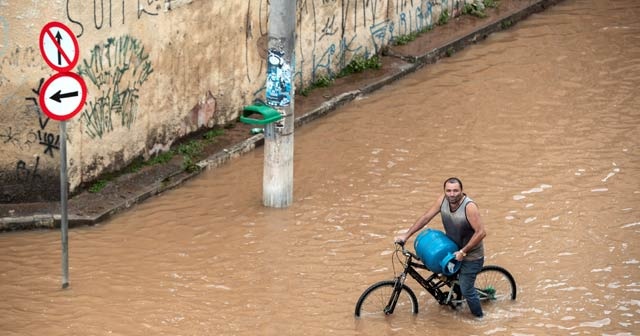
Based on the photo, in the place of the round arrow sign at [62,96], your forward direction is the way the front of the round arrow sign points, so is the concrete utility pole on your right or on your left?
on your left

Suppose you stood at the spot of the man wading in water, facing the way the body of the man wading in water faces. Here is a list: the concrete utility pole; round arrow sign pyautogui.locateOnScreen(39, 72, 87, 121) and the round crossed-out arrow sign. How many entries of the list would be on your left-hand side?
0

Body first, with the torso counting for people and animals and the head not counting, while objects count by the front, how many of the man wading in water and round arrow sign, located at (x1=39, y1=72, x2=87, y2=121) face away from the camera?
0

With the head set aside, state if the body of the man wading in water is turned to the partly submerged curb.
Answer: no

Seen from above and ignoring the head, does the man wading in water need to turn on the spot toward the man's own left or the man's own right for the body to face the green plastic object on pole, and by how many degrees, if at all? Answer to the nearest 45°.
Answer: approximately 90° to the man's own right

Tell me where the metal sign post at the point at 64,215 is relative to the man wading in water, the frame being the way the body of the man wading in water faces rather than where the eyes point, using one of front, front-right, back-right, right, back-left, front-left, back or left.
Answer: front-right

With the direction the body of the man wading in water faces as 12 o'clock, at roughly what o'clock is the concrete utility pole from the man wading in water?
The concrete utility pole is roughly at 3 o'clock from the man wading in water.

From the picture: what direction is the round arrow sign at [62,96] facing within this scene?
toward the camera

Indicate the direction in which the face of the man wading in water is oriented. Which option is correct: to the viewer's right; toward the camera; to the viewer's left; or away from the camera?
toward the camera
